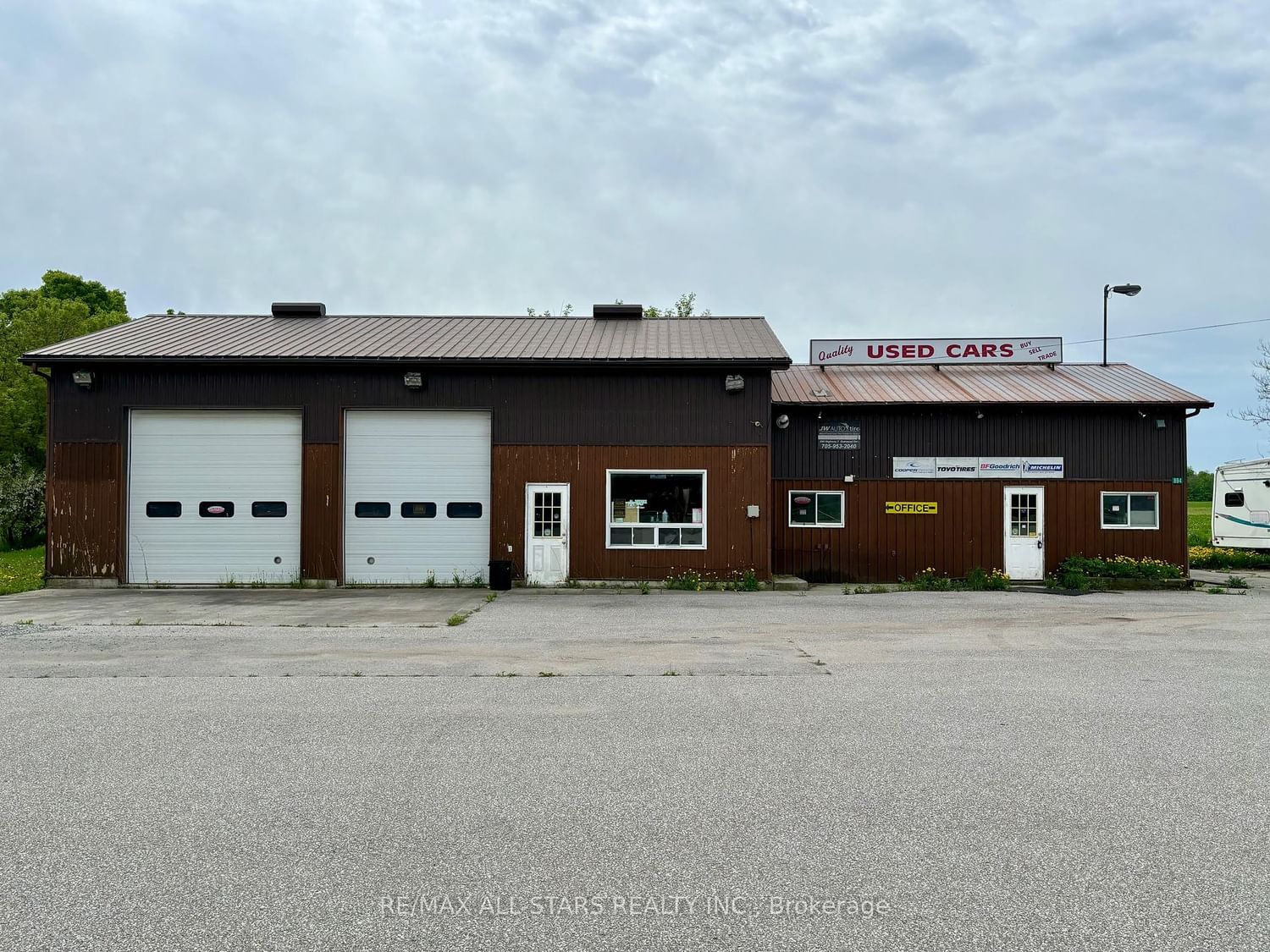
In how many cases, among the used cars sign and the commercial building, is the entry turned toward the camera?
2

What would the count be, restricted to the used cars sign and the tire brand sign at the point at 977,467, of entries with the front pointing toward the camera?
2

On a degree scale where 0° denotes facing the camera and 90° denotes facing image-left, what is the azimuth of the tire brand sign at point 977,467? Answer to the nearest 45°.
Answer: approximately 0°

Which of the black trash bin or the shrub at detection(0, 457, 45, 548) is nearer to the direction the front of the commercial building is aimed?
the black trash bin

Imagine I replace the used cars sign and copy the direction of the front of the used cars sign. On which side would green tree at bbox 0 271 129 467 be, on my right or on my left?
on my right

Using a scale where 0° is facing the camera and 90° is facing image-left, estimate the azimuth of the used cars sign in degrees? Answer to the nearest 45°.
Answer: approximately 0°

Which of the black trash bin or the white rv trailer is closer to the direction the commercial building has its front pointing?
the black trash bin
